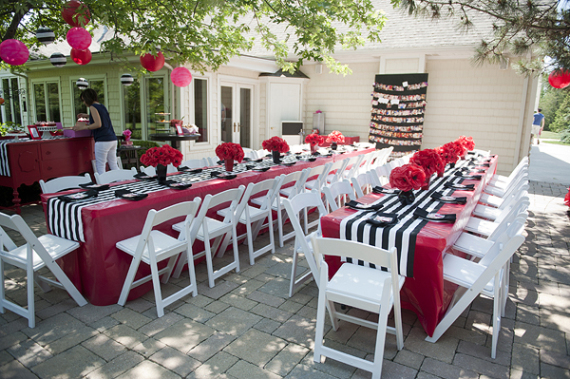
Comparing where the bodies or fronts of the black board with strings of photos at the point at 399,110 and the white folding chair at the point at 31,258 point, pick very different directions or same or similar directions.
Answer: very different directions

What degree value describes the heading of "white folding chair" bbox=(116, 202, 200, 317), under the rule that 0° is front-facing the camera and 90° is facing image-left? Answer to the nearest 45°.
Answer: approximately 135°

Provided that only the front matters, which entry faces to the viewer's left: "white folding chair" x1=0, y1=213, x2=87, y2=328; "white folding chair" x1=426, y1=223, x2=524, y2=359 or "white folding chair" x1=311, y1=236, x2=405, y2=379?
"white folding chair" x1=426, y1=223, x2=524, y2=359

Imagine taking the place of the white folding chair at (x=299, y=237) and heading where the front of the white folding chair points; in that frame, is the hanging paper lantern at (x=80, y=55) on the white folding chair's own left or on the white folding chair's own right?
on the white folding chair's own left

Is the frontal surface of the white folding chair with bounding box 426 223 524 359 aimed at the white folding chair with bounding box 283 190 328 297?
yes

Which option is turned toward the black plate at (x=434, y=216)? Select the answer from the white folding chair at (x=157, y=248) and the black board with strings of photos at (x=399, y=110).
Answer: the black board with strings of photos

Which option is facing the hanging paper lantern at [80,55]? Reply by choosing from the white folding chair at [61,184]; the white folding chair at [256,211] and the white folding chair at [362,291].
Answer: the white folding chair at [256,211]

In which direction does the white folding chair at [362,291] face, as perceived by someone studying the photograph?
facing away from the viewer and to the right of the viewer

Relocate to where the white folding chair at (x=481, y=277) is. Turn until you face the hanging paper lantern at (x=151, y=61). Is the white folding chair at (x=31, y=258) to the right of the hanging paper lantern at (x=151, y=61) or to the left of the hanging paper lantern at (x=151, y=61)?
left

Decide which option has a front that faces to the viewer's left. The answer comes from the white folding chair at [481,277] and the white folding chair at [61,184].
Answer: the white folding chair at [481,277]

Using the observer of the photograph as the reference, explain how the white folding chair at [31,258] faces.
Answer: facing away from the viewer and to the right of the viewer

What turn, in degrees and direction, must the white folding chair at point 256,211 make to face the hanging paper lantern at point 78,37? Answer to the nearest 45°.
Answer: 0° — it already faces it

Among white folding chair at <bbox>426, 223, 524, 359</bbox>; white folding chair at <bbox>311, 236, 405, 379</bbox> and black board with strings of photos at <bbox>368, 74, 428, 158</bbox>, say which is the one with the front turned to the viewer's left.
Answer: white folding chair at <bbox>426, 223, 524, 359</bbox>

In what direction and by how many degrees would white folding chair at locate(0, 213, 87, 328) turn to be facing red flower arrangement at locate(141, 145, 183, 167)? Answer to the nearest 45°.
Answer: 0° — it already faces it

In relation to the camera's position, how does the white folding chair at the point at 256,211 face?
facing away from the viewer and to the left of the viewer

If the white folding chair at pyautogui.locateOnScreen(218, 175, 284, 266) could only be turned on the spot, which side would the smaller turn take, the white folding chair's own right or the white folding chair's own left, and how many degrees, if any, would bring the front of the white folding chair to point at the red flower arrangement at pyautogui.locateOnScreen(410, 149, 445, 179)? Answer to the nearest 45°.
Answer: approximately 135° to the white folding chair's own right
